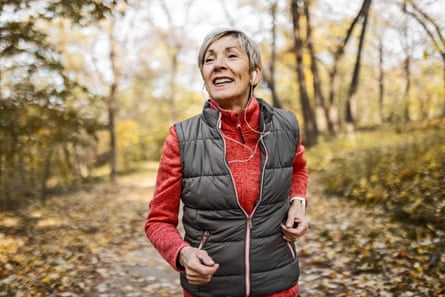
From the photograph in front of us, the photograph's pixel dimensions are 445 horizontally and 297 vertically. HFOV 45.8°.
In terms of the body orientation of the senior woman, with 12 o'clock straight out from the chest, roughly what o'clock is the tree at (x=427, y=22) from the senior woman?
The tree is roughly at 7 o'clock from the senior woman.

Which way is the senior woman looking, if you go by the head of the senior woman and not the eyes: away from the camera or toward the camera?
toward the camera

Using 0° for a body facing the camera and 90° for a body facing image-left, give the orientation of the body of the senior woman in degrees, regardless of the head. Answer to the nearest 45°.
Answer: approximately 0°
